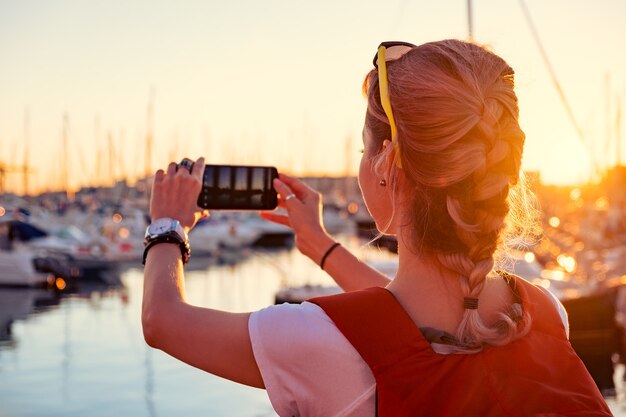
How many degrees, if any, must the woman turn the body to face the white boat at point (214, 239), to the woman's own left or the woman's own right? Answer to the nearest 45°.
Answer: approximately 45° to the woman's own right

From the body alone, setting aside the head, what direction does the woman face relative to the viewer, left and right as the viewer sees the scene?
facing away from the viewer and to the left of the viewer

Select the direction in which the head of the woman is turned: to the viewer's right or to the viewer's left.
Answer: to the viewer's left

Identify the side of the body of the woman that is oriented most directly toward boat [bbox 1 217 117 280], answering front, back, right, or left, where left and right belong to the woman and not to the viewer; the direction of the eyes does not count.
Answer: front
